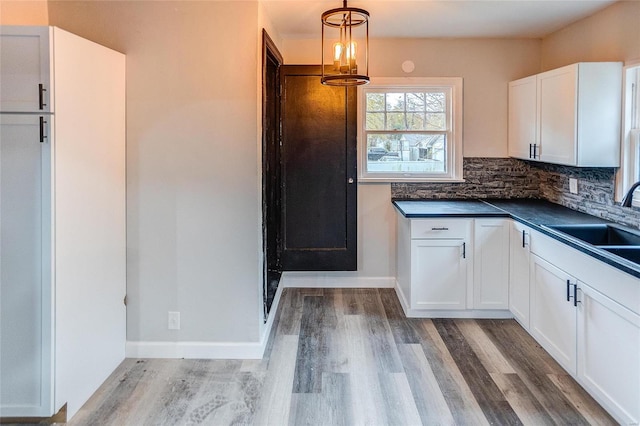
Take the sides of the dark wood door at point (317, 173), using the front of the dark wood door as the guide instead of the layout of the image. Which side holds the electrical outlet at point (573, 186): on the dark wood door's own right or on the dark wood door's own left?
on the dark wood door's own left

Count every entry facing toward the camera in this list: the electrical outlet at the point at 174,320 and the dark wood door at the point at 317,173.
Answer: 2

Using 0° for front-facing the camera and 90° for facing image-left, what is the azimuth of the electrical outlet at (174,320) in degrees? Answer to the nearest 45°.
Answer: approximately 0°

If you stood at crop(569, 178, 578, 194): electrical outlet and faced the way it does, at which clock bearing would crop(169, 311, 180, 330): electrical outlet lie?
crop(169, 311, 180, 330): electrical outlet is roughly at 12 o'clock from crop(569, 178, 578, 194): electrical outlet.

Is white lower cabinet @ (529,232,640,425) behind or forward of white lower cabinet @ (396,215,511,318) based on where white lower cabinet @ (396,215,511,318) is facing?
forward

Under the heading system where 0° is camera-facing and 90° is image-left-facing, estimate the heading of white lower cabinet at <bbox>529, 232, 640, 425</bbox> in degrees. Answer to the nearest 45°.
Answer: approximately 45°
